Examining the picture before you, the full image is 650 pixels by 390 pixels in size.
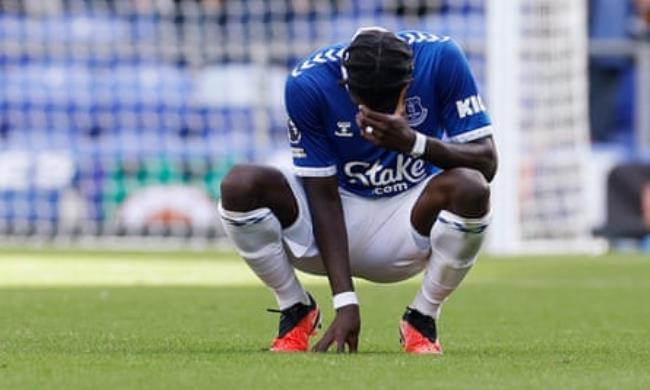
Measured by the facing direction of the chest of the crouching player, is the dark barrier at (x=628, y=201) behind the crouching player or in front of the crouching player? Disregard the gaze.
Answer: behind

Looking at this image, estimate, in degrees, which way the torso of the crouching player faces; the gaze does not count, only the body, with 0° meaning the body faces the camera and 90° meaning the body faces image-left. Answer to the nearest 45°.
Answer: approximately 0°
